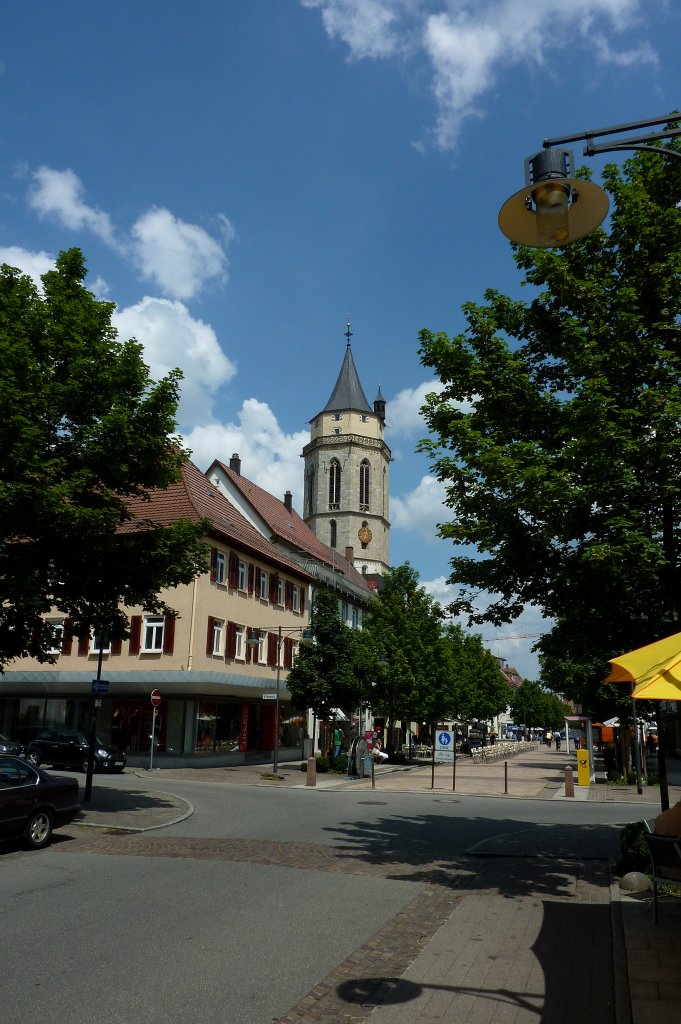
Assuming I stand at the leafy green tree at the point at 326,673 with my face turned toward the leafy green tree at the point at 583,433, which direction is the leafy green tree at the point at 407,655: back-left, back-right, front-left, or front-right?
back-left

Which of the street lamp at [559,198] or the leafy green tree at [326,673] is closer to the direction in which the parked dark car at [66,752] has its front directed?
the street lamp
